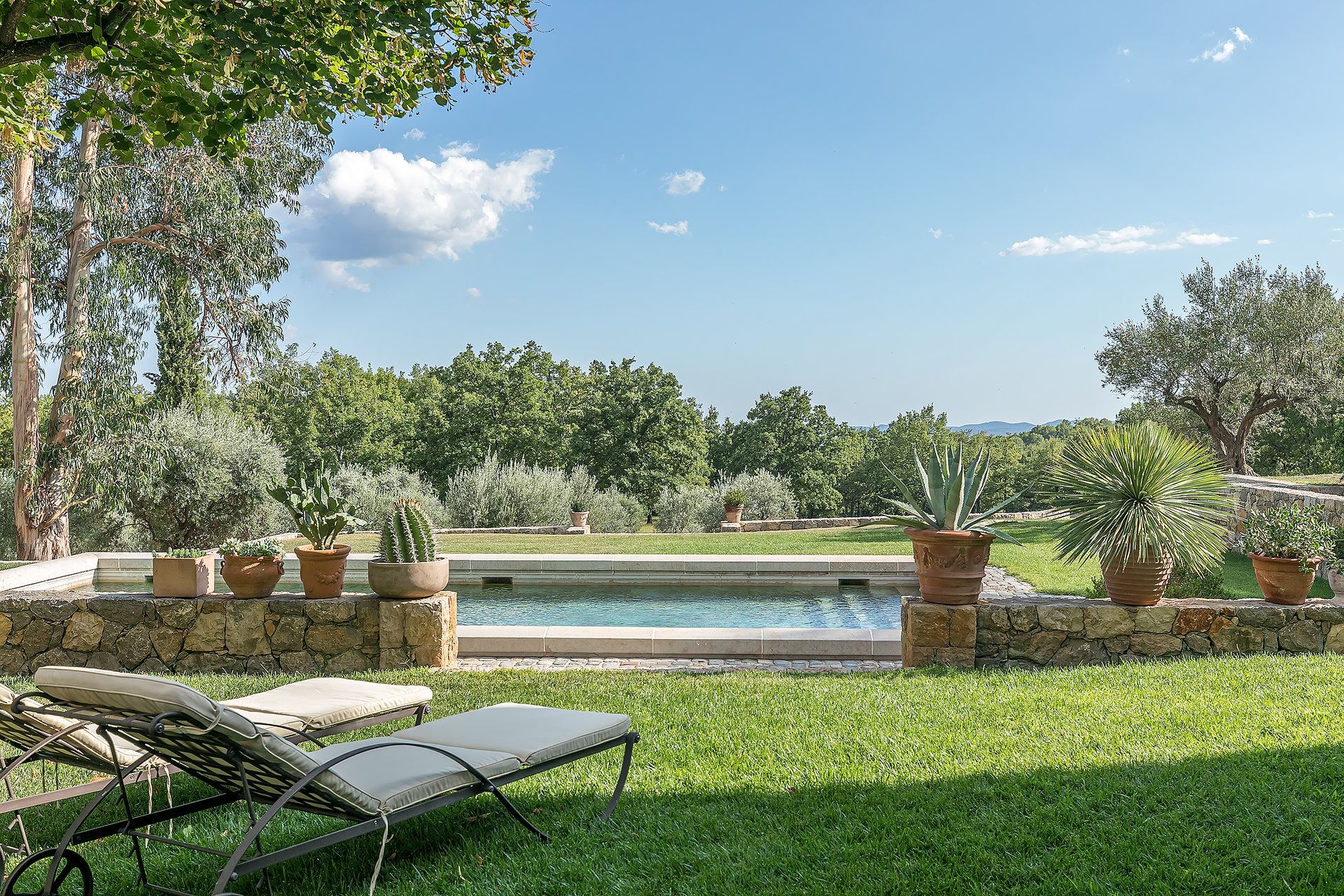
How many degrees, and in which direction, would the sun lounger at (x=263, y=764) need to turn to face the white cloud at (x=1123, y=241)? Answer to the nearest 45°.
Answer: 0° — it already faces it

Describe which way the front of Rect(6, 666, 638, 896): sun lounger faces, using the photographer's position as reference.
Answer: facing away from the viewer and to the right of the viewer

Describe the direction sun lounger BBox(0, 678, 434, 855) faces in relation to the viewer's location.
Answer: facing away from the viewer and to the right of the viewer

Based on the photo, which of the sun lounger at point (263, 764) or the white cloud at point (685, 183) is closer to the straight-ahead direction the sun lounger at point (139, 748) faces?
the white cloud
